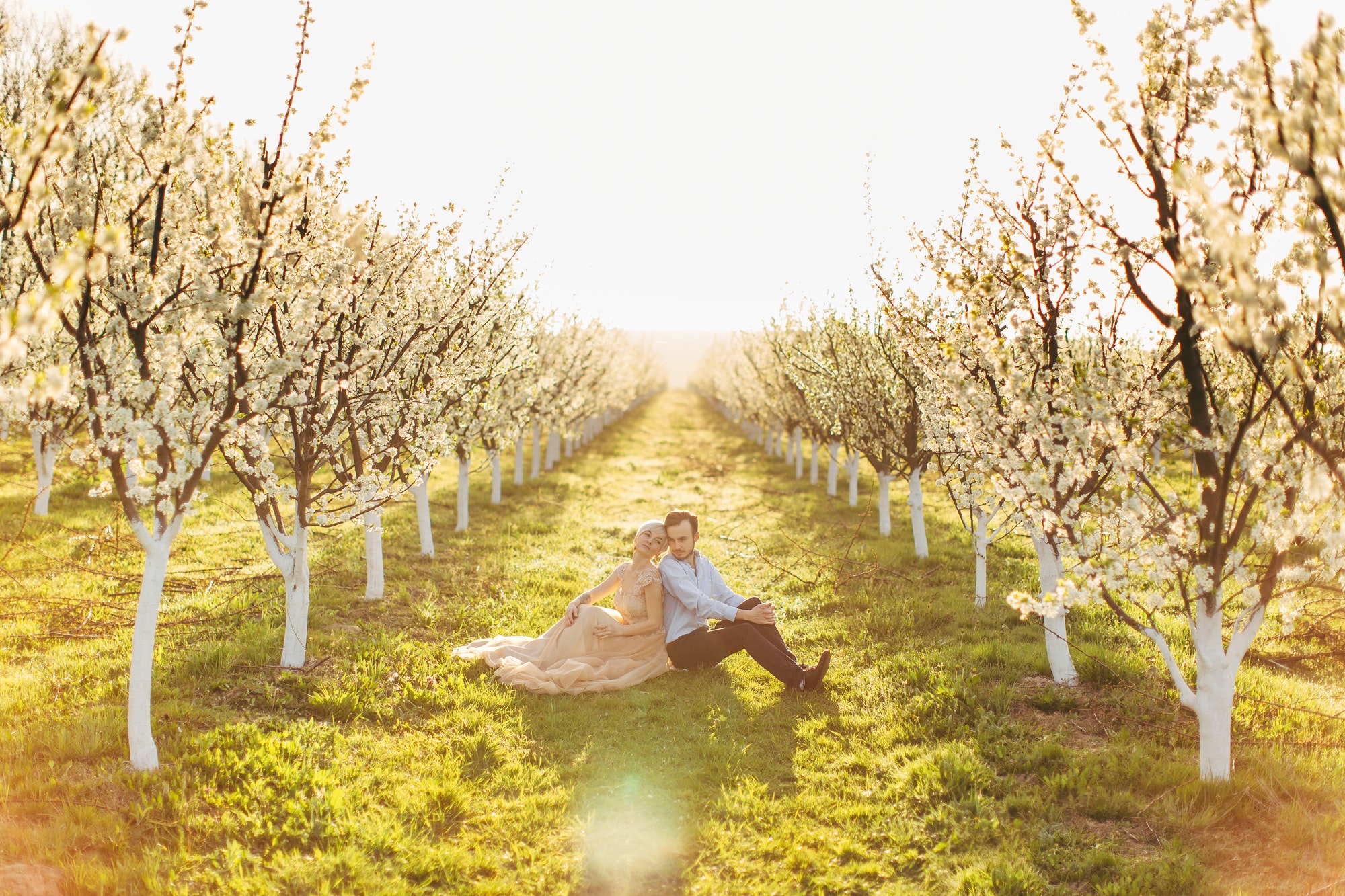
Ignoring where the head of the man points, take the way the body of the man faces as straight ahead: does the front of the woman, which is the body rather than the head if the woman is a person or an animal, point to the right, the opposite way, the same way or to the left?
to the right

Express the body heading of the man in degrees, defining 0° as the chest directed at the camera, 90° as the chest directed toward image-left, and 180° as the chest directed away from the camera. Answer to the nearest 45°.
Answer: approximately 315°

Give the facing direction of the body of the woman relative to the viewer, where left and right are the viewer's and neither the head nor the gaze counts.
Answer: facing the viewer and to the left of the viewer

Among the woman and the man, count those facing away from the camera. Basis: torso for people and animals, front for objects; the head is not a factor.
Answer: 0

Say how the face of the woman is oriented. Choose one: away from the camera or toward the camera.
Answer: toward the camera

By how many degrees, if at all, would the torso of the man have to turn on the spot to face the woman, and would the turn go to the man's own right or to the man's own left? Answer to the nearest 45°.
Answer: approximately 135° to the man's own right
